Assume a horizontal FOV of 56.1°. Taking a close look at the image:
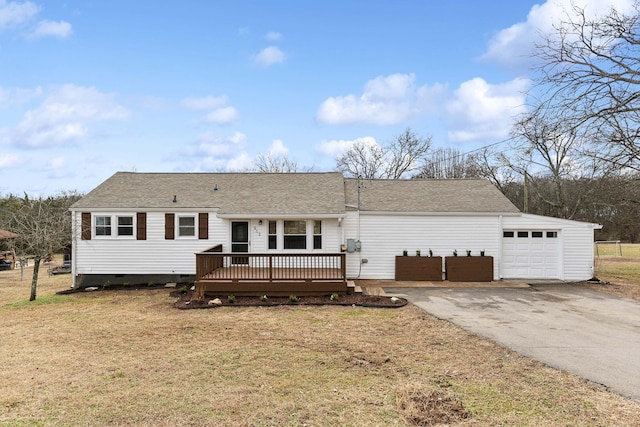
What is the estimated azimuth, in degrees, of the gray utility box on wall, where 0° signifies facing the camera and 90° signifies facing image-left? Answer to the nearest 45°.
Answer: approximately 0°

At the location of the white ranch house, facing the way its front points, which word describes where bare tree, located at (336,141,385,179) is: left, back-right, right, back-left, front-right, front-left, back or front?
back

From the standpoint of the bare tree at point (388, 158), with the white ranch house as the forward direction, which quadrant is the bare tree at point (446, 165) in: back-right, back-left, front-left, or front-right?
back-left

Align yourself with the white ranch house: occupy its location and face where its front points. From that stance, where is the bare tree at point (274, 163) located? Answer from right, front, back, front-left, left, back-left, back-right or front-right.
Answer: back

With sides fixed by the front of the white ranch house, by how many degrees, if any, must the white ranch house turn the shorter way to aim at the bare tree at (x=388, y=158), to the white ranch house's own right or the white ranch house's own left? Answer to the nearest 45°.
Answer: approximately 180°

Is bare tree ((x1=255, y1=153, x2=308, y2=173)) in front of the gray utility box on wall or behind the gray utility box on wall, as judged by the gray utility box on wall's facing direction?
behind

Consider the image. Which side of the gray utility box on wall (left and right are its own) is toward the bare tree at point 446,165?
back

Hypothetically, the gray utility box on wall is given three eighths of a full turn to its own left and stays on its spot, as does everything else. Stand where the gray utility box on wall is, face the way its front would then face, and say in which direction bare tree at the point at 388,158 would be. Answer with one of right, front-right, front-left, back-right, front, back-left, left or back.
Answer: front-left

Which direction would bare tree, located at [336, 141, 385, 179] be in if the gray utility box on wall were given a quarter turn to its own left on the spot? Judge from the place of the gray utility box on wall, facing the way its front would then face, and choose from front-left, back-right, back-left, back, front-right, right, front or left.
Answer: left
